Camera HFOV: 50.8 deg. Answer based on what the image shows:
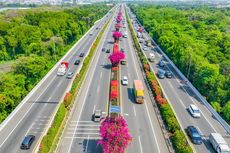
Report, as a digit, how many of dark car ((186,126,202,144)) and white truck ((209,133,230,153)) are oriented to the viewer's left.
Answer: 0
